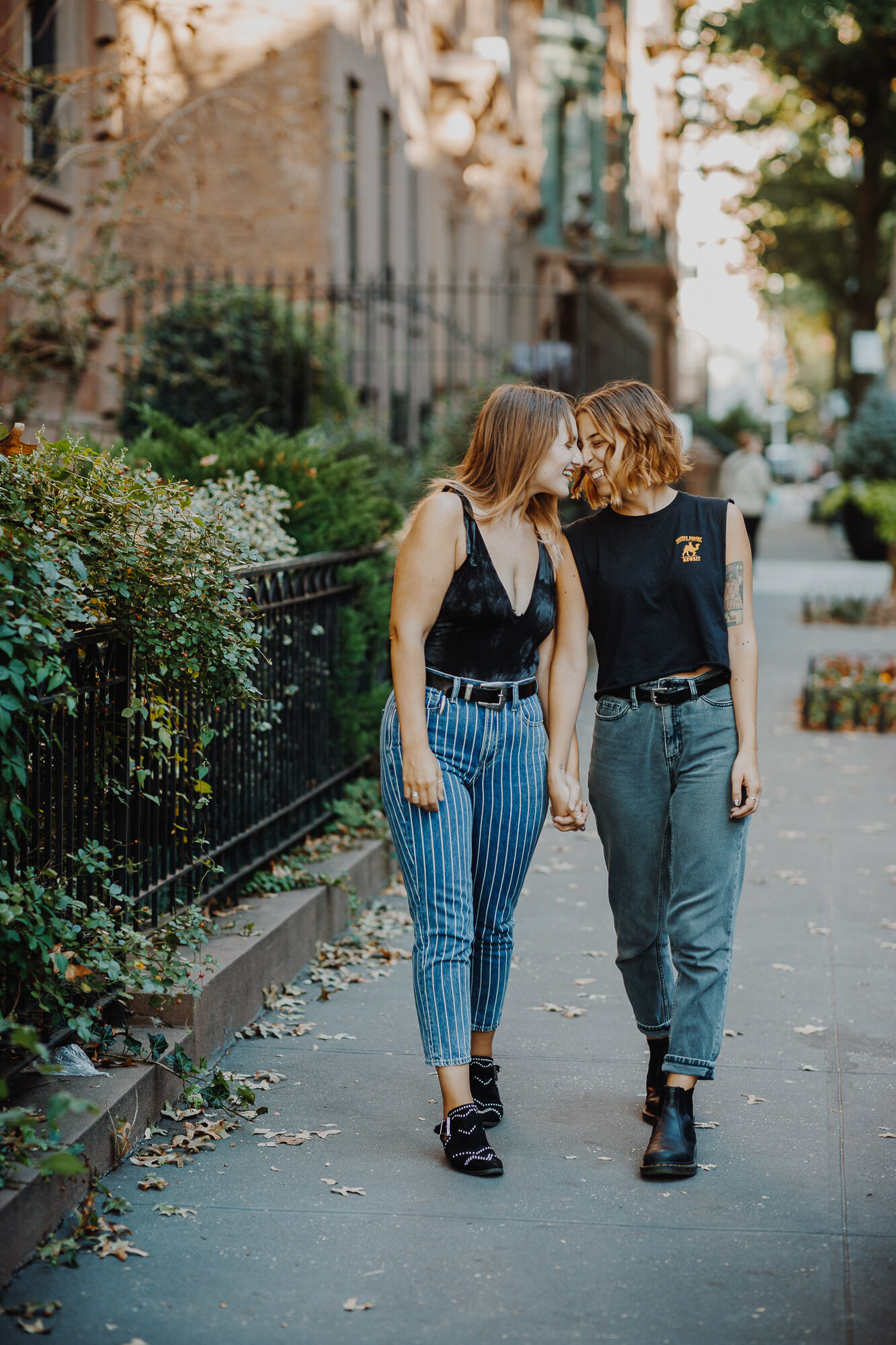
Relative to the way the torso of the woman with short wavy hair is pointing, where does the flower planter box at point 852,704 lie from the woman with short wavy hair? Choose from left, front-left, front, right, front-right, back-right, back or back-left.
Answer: back

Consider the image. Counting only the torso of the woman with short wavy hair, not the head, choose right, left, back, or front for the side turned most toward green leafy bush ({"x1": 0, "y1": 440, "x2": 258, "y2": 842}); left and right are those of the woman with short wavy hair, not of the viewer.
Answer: right

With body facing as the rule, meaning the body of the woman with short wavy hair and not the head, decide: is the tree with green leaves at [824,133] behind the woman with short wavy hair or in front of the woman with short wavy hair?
behind

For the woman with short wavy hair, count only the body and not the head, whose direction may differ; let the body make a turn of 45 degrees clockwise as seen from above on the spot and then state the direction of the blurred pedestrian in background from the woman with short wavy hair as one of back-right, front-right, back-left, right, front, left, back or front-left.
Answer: back-right

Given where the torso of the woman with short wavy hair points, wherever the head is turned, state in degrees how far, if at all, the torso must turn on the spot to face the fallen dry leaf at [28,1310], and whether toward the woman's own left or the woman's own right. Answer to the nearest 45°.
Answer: approximately 45° to the woman's own right

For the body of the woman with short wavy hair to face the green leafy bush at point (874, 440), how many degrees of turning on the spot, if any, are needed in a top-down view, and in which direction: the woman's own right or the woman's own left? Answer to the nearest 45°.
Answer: approximately 180°

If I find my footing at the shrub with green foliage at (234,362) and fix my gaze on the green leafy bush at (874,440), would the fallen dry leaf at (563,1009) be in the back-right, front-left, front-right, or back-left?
back-right

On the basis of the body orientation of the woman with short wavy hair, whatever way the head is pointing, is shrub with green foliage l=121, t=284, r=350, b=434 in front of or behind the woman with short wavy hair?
behind

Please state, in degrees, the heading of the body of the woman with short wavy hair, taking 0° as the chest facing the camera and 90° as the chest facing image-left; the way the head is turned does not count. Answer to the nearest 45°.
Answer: approximately 0°

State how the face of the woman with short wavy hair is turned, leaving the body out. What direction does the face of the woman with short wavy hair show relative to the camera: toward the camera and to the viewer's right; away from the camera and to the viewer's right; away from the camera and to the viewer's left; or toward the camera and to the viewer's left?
toward the camera and to the viewer's left
